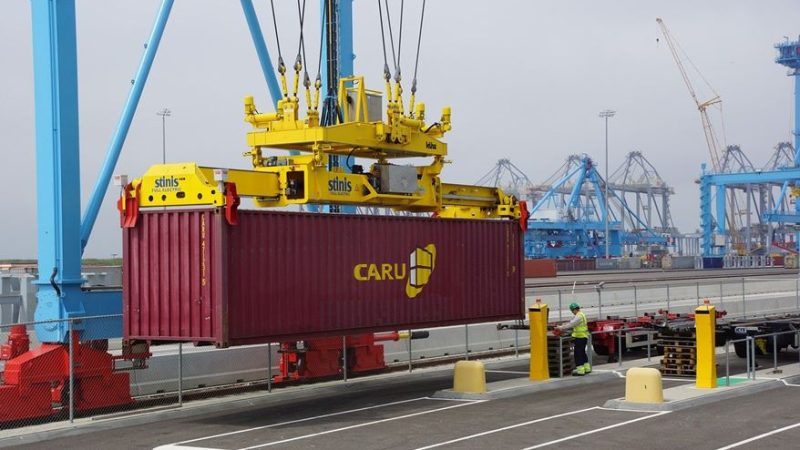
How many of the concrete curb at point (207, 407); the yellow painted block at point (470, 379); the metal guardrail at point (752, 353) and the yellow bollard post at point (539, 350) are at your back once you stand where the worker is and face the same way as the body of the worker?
1

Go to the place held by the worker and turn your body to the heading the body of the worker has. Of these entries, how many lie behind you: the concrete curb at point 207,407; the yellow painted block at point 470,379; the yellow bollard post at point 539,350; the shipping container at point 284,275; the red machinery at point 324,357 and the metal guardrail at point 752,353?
1

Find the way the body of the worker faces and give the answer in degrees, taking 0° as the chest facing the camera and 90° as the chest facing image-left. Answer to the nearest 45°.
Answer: approximately 90°

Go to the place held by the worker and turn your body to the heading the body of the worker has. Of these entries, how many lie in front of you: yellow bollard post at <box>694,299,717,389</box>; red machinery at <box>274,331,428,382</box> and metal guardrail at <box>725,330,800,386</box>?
1

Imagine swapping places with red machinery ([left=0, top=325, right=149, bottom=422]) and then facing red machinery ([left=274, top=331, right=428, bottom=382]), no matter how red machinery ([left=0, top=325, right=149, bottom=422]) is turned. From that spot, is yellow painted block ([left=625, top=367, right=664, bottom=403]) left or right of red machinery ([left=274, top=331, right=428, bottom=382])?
right

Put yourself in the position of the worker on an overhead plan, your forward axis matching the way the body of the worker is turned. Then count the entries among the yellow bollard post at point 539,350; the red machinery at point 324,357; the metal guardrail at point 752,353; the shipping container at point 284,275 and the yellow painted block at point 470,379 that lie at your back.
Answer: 1

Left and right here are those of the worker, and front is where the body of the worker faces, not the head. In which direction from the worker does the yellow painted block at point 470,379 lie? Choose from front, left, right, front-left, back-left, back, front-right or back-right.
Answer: front-left

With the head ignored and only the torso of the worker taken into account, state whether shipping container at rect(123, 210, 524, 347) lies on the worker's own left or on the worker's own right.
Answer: on the worker's own left

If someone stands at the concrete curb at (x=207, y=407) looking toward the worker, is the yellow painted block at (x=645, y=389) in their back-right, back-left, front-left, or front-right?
front-right

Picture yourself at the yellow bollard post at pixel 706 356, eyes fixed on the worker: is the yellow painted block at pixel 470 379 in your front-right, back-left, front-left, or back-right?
front-left

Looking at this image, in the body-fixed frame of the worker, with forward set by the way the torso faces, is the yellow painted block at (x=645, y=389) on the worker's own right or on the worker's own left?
on the worker's own left

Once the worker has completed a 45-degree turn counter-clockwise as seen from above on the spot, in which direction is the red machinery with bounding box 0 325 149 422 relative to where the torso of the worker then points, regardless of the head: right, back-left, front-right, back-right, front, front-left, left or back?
front

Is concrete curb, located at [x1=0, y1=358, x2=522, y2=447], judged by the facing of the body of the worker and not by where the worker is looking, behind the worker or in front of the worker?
in front

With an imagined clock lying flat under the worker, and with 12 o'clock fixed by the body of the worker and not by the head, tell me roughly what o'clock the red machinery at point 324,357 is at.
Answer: The red machinery is roughly at 12 o'clock from the worker.

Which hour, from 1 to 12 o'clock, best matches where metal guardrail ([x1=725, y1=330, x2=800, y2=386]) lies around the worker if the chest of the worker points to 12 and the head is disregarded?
The metal guardrail is roughly at 6 o'clock from the worker.
